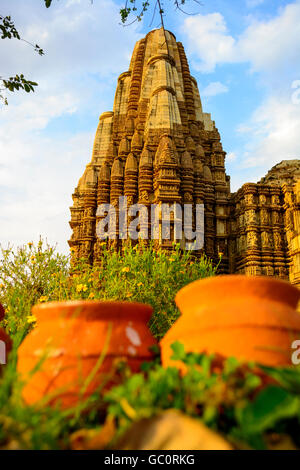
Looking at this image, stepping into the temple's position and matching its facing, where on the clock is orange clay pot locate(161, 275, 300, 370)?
The orange clay pot is roughly at 3 o'clock from the temple.

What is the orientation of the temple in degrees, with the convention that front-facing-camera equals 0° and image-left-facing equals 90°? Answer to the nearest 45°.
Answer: approximately 270°
